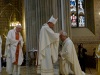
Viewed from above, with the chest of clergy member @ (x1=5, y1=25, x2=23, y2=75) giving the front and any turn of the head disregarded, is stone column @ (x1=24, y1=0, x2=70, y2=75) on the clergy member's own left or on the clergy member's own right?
on the clergy member's own left

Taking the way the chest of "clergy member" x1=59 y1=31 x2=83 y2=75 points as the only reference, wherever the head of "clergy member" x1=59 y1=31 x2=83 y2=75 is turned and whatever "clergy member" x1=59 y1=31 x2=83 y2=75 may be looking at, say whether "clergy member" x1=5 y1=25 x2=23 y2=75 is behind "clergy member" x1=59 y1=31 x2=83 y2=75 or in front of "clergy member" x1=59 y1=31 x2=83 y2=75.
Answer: in front

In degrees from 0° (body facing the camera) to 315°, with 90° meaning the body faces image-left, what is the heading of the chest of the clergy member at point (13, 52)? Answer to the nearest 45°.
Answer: approximately 315°

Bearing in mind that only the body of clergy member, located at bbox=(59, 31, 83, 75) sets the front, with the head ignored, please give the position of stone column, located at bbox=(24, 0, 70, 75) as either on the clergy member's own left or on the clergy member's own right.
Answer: on the clergy member's own right

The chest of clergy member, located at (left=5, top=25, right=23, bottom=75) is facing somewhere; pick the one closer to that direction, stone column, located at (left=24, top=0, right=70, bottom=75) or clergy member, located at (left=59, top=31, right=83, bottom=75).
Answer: the clergy member

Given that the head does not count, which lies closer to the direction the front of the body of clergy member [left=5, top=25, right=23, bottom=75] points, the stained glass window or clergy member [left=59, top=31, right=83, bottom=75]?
the clergy member

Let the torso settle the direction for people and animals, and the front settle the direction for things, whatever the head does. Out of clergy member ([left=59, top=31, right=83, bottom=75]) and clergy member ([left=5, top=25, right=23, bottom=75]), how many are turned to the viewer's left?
1

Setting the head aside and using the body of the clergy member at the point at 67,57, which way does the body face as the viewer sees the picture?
to the viewer's left

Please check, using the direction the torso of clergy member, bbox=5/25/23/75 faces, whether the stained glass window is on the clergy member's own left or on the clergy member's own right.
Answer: on the clergy member's own left

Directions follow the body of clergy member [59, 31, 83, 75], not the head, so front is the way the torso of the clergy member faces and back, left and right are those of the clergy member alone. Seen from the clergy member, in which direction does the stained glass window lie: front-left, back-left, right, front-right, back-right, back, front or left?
right
